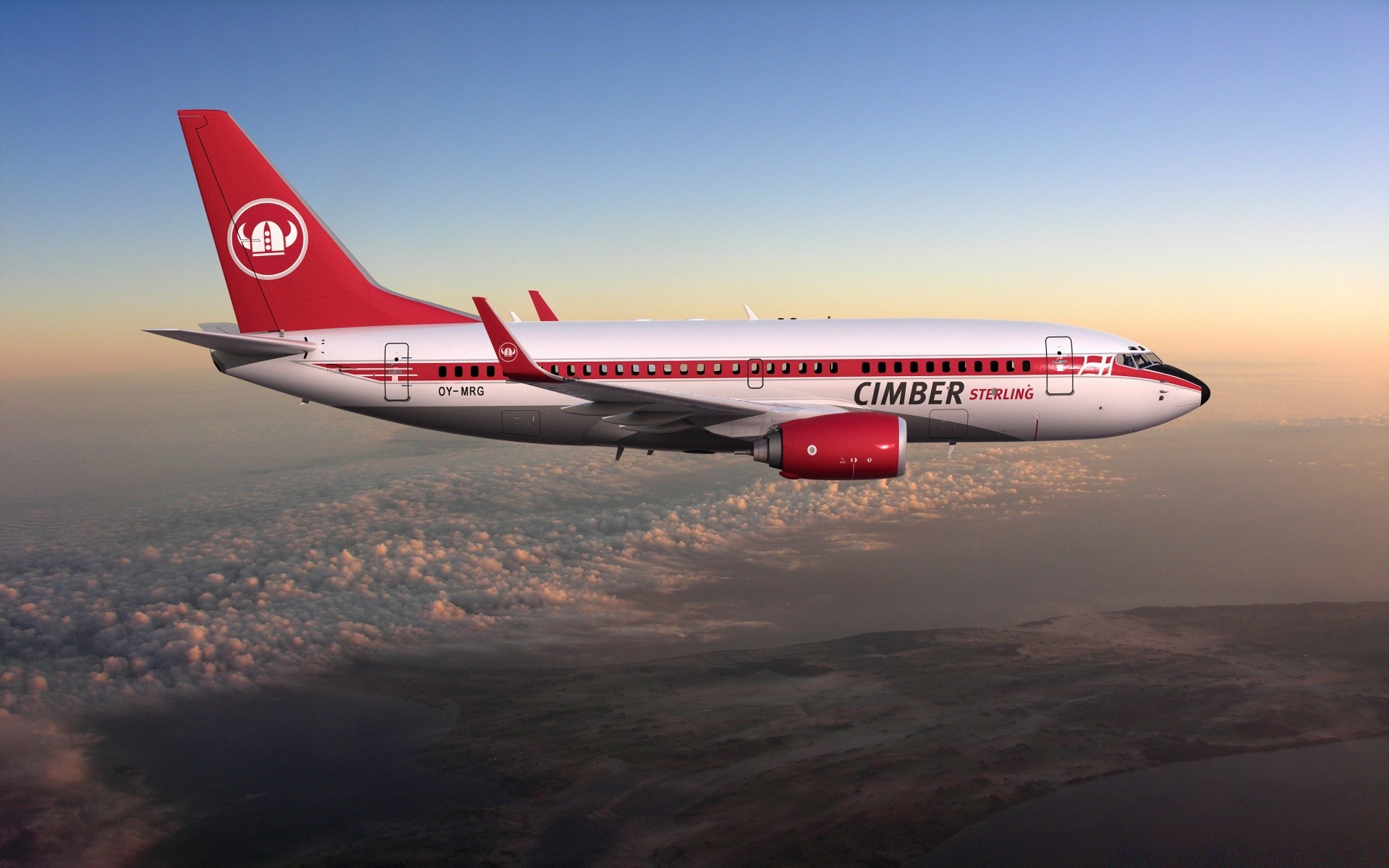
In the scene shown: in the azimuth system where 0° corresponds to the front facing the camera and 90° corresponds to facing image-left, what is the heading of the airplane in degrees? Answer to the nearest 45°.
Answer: approximately 270°
